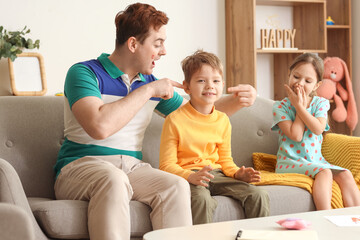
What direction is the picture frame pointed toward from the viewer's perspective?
toward the camera

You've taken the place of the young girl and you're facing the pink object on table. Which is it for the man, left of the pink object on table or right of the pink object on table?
right

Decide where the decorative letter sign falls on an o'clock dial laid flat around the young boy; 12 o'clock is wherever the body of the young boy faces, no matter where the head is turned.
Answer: The decorative letter sign is roughly at 8 o'clock from the young boy.

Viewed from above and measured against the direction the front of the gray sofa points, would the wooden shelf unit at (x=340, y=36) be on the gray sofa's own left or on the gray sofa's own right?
on the gray sofa's own left

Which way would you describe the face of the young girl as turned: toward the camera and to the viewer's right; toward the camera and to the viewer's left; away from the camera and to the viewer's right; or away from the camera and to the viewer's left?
toward the camera and to the viewer's left

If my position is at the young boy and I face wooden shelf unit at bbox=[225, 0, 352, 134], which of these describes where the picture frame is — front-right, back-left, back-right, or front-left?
front-left

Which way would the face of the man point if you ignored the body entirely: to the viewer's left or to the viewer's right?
to the viewer's right

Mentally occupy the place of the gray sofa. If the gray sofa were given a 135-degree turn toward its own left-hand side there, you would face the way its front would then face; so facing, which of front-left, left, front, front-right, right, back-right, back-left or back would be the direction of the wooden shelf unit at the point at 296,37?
front-right

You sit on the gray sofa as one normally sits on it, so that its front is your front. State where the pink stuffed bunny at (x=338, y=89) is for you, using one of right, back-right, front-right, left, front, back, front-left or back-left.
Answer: left

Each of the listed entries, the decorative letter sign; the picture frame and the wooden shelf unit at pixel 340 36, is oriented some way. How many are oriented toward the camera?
3

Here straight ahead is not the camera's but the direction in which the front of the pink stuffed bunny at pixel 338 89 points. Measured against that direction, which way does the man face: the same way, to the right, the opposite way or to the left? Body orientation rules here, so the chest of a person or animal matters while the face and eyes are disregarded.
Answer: to the left

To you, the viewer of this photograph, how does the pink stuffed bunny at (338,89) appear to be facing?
facing the viewer and to the left of the viewer
